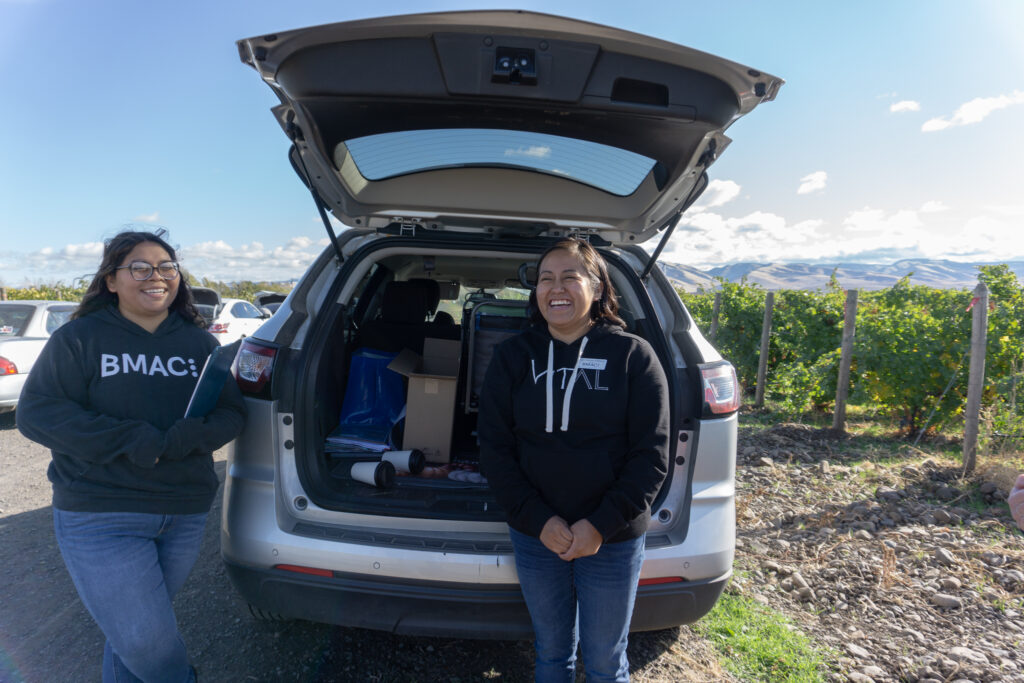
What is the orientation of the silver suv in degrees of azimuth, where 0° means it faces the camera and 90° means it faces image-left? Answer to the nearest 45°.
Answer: approximately 180°

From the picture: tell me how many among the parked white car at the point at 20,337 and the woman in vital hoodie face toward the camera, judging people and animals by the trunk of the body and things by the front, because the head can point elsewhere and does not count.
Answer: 1

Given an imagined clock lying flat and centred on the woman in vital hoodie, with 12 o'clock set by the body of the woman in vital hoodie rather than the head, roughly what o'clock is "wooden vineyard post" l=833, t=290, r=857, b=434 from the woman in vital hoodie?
The wooden vineyard post is roughly at 7 o'clock from the woman in vital hoodie.

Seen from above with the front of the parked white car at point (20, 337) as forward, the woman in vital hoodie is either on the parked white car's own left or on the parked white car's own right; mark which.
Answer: on the parked white car's own right

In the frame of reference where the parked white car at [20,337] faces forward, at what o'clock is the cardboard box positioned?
The cardboard box is roughly at 4 o'clock from the parked white car.

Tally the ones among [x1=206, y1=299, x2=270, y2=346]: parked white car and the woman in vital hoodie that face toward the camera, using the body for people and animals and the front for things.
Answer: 1

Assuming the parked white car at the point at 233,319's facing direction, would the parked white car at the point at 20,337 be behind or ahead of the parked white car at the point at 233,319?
behind

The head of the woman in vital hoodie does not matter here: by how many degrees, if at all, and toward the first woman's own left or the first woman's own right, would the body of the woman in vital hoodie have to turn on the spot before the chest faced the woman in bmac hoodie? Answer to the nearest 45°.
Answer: approximately 90° to the first woman's own right

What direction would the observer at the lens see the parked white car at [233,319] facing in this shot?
facing away from the viewer and to the right of the viewer

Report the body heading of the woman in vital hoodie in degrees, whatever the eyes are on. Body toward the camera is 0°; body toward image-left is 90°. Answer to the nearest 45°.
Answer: approximately 0°

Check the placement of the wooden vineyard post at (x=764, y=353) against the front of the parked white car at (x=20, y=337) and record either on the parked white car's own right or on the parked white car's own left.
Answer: on the parked white car's own right

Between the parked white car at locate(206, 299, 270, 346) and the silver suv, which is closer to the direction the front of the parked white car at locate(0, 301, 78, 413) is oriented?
the parked white car

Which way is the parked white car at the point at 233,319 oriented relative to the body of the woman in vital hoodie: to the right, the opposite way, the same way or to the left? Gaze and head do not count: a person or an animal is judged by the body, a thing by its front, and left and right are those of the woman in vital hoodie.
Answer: the opposite way

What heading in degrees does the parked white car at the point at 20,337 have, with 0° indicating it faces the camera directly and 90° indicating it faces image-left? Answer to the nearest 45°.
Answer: approximately 225°

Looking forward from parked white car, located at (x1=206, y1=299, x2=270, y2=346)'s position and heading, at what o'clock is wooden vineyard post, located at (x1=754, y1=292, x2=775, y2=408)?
The wooden vineyard post is roughly at 3 o'clock from the parked white car.

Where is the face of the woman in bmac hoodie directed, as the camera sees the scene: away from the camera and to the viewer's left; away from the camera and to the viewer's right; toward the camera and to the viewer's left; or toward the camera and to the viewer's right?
toward the camera and to the viewer's right
